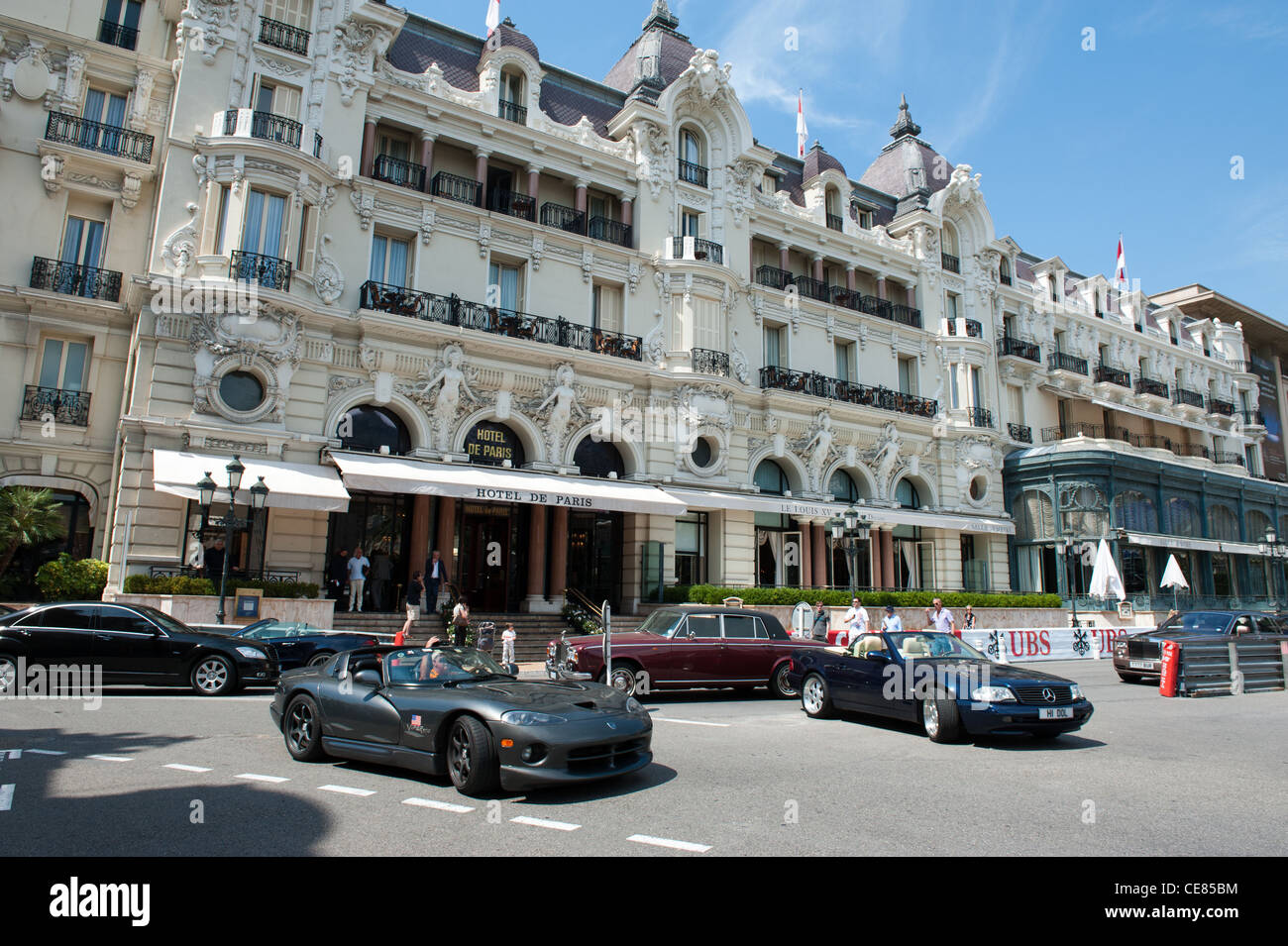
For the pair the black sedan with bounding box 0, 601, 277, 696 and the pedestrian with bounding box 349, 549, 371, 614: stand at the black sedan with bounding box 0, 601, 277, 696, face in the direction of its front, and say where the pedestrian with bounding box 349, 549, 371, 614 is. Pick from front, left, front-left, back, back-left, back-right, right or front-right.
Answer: front-left

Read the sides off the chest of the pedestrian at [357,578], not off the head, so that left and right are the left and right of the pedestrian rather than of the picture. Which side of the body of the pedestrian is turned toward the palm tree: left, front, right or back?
right

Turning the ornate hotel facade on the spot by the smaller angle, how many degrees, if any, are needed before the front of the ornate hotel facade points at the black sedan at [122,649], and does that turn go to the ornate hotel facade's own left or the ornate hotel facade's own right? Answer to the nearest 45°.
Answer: approximately 45° to the ornate hotel facade's own right

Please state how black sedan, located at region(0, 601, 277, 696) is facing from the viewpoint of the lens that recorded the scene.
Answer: facing to the right of the viewer

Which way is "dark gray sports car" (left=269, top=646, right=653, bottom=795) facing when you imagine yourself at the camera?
facing the viewer and to the right of the viewer

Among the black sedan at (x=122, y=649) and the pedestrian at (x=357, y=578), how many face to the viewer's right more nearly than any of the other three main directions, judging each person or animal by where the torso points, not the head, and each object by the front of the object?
1

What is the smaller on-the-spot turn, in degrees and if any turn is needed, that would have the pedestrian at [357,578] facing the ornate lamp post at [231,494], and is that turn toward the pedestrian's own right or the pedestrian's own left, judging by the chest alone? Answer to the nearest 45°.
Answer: approximately 45° to the pedestrian's own right

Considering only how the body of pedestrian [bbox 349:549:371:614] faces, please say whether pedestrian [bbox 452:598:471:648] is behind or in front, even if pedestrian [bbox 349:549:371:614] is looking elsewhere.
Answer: in front

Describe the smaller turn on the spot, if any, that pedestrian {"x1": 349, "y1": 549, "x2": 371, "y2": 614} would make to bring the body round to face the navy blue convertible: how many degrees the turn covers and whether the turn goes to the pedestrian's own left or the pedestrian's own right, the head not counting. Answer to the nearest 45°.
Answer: approximately 45° to the pedestrian's own left

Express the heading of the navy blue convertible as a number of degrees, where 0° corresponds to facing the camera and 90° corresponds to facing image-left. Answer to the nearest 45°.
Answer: approximately 315°

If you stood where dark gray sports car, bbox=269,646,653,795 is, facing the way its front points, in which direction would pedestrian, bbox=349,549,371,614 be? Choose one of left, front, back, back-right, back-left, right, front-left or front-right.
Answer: back-left

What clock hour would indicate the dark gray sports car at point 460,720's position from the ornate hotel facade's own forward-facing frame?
The dark gray sports car is roughly at 1 o'clock from the ornate hotel facade.

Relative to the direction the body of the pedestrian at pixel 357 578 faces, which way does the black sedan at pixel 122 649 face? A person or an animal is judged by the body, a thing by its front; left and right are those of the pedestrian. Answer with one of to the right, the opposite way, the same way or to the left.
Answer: to the left
